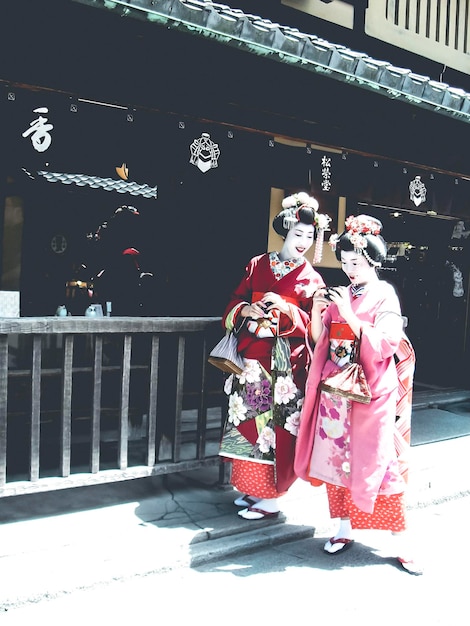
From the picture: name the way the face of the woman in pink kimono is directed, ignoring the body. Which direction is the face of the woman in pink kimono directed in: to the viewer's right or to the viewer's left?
to the viewer's left

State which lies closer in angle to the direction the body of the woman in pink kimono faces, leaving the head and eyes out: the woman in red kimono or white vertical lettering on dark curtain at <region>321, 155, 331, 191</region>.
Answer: the woman in red kimono

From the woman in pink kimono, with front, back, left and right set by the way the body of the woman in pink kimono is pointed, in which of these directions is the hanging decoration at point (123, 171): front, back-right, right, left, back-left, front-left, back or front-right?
right

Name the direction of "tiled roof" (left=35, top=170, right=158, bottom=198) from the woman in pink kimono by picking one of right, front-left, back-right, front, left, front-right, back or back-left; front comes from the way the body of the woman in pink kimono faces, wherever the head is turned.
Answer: right

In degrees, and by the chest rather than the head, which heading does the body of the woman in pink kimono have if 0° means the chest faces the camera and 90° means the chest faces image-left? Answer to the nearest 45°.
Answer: approximately 45°

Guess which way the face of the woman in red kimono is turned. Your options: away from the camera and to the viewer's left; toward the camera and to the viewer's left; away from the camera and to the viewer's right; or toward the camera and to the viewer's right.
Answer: toward the camera and to the viewer's right

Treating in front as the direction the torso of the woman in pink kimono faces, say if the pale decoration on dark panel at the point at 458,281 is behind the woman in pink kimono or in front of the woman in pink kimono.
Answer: behind

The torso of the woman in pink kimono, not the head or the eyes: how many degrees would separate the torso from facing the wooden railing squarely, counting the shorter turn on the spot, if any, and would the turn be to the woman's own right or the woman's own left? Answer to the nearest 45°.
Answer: approximately 45° to the woman's own right

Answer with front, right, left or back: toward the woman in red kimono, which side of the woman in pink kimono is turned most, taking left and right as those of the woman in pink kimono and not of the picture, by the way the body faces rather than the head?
right

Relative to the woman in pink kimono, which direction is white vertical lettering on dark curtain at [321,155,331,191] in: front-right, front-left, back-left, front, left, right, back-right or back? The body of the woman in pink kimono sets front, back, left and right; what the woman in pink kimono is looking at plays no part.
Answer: back-right
